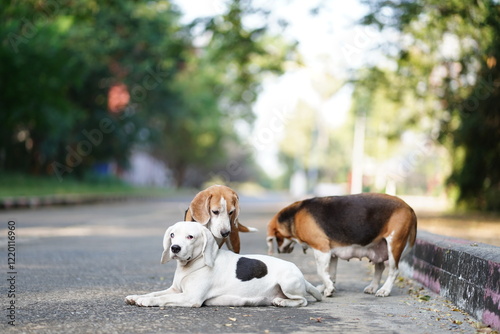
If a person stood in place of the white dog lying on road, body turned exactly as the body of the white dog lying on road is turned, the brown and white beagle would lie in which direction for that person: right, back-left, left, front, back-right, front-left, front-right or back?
right

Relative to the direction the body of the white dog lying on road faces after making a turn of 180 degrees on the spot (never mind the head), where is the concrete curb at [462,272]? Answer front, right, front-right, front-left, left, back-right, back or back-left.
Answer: front

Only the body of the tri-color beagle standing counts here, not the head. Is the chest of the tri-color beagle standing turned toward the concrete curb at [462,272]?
no

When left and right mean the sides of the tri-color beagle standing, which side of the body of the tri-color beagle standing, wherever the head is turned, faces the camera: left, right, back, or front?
left

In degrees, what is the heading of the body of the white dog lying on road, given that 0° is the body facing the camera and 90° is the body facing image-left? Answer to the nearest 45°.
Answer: approximately 90°

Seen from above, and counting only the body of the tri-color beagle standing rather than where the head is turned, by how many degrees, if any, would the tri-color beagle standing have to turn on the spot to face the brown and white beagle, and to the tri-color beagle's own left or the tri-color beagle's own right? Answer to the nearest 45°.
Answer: approximately 45° to the tri-color beagle's own left
